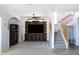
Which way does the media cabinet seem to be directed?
toward the camera

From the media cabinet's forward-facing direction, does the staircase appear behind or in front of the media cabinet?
in front
